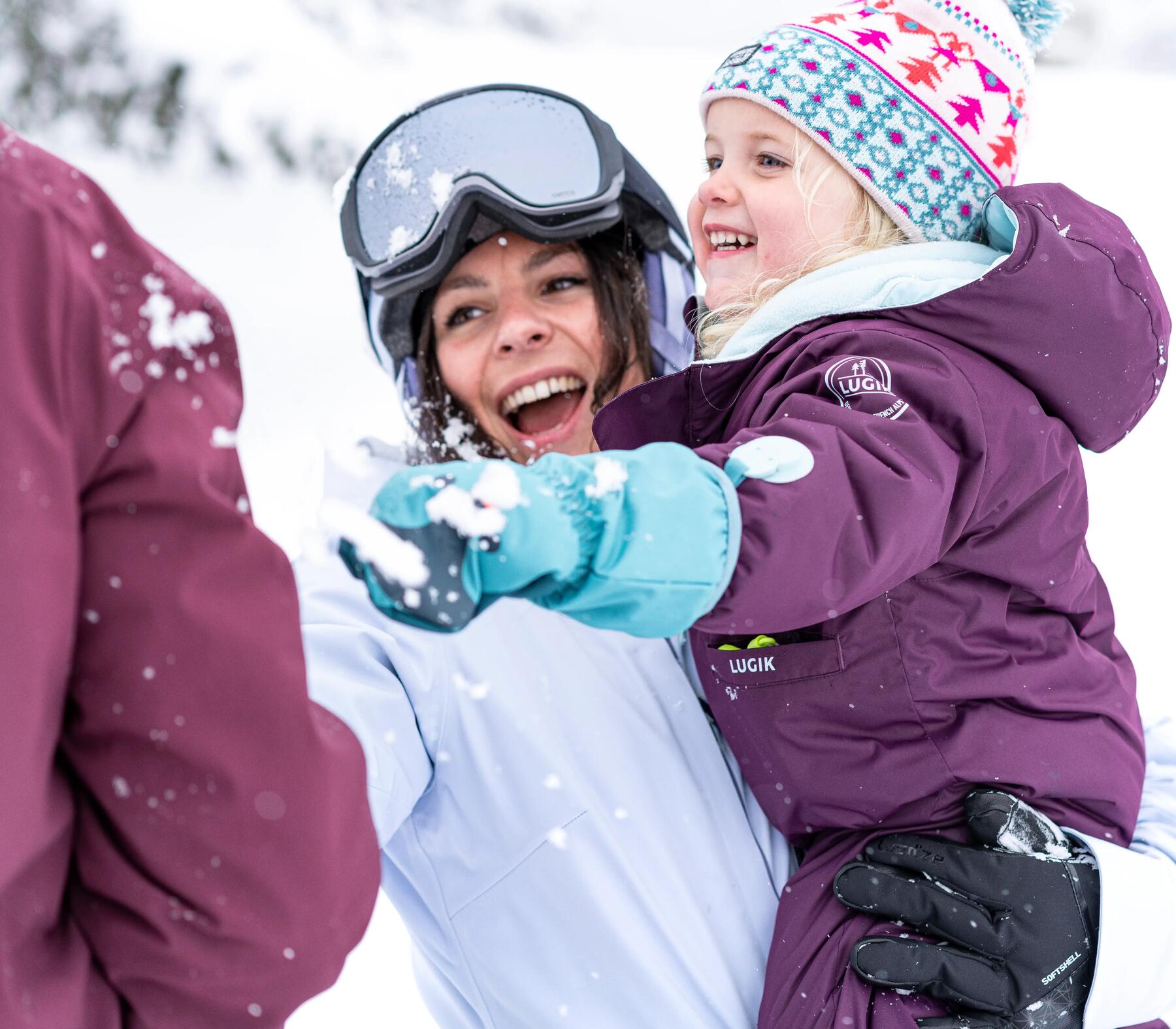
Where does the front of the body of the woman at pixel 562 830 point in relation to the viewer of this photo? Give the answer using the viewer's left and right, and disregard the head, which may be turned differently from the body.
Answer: facing the viewer

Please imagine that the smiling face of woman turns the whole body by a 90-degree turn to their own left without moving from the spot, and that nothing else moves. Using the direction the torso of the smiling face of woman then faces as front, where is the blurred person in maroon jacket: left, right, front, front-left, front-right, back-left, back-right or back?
right

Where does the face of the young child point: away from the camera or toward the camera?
toward the camera

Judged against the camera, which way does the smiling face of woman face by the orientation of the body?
toward the camera

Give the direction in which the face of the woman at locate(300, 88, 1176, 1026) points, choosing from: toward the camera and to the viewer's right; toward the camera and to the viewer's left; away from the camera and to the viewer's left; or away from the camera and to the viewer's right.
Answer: toward the camera and to the viewer's left
